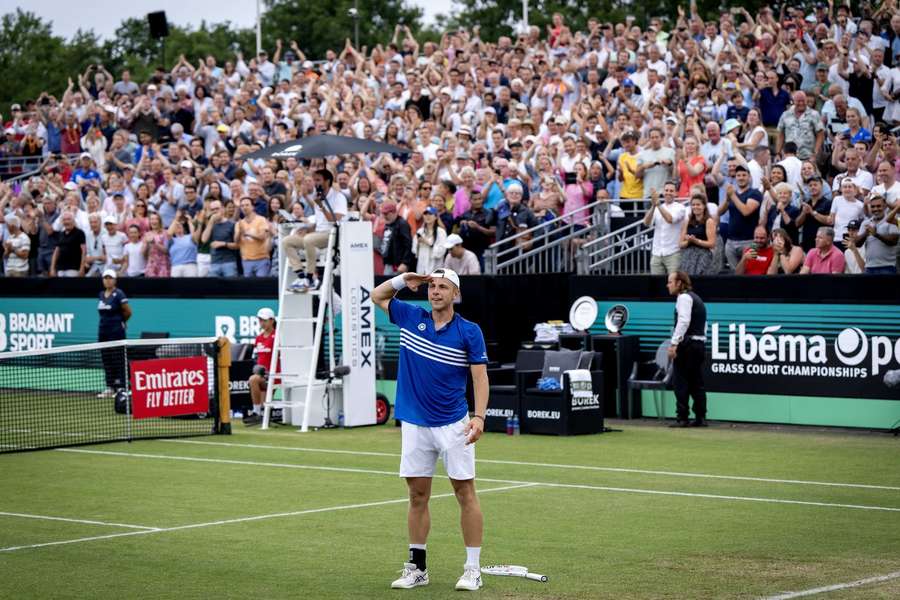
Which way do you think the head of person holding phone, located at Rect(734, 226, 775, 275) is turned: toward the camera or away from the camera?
toward the camera

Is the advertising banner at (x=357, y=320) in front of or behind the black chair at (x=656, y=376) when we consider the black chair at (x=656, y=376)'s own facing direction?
in front

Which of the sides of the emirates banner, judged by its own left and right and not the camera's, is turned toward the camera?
front

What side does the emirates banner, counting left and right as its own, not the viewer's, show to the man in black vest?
left

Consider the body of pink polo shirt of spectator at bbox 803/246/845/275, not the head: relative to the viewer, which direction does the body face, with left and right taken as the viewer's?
facing the viewer

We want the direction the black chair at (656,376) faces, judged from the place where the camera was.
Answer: facing to the left of the viewer

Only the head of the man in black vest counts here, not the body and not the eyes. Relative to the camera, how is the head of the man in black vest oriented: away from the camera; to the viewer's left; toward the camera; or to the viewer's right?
to the viewer's left

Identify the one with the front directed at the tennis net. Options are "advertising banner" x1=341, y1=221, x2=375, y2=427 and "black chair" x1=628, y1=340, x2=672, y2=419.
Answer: the black chair

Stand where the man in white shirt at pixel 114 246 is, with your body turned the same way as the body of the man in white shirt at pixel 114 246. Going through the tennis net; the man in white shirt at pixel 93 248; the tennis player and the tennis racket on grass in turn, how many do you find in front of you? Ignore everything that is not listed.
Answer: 3

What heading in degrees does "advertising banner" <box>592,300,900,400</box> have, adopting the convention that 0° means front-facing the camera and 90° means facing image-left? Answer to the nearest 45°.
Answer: approximately 0°

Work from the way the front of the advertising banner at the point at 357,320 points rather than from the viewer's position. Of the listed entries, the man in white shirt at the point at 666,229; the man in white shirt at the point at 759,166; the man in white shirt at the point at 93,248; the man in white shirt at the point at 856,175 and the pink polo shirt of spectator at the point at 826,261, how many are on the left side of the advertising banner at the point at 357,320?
4

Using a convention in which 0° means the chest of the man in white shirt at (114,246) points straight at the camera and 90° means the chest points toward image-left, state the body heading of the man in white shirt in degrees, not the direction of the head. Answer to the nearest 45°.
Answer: approximately 0°

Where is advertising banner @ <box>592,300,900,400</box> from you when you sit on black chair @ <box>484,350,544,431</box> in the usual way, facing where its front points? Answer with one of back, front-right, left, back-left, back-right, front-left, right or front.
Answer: back-left
